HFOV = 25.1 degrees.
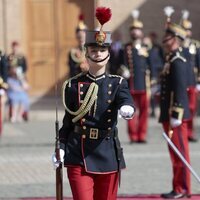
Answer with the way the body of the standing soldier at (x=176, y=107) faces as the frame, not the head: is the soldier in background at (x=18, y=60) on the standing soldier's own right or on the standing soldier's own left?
on the standing soldier's own right

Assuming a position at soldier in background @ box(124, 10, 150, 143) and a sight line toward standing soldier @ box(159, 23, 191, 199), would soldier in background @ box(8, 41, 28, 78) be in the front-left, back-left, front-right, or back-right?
back-right

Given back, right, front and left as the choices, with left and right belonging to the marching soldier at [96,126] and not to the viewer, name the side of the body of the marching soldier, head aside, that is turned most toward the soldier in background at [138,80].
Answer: back

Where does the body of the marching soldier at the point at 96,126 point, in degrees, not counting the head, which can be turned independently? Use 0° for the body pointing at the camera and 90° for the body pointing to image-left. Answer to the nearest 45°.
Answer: approximately 0°

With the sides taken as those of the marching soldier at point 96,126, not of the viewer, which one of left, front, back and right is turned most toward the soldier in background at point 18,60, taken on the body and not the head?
back
